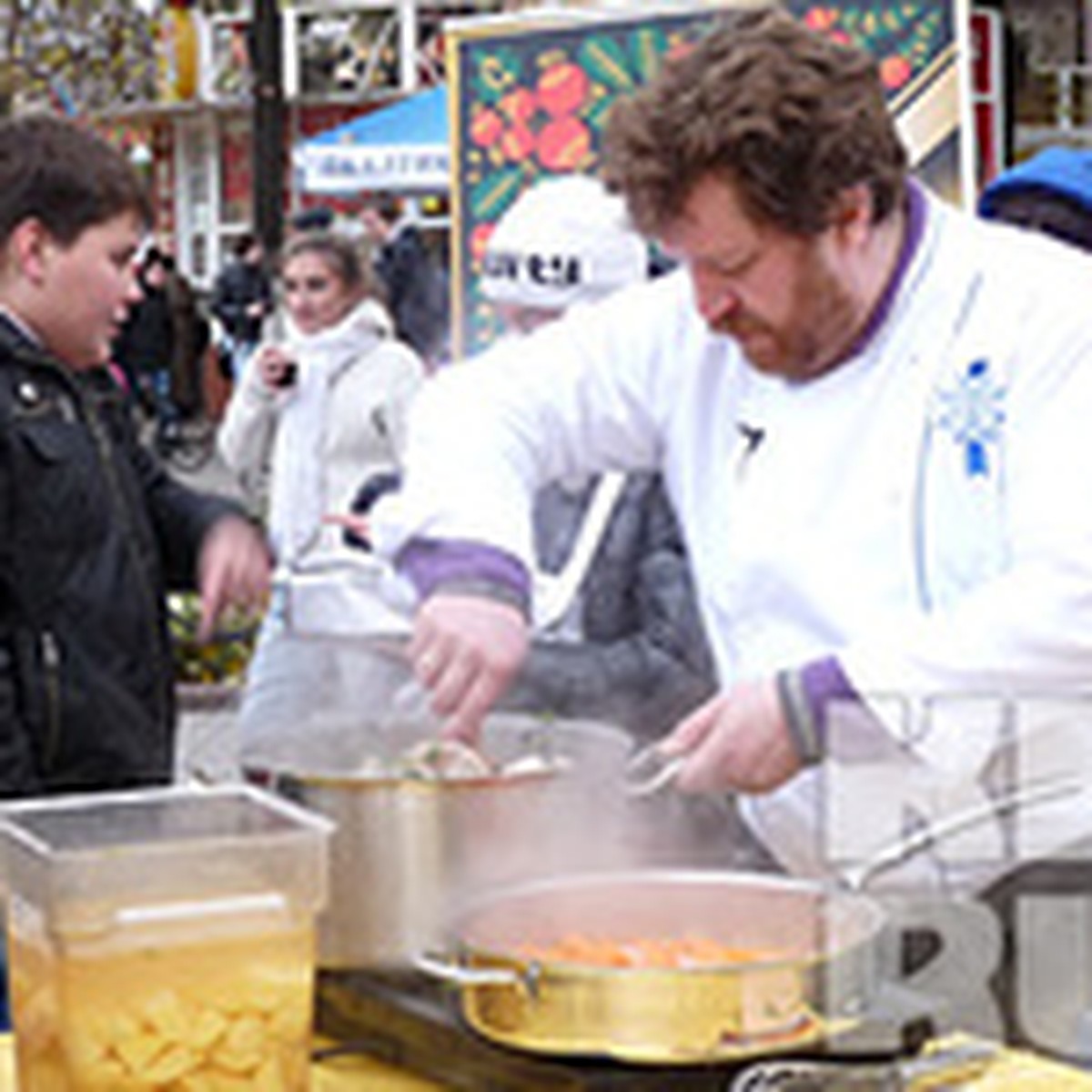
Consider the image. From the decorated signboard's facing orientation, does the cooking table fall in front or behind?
in front

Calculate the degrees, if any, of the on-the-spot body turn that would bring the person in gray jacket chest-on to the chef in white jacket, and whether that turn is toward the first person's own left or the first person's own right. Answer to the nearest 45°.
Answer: approximately 45° to the first person's own left

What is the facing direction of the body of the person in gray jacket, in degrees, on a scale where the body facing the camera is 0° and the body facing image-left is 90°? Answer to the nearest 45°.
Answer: approximately 45°

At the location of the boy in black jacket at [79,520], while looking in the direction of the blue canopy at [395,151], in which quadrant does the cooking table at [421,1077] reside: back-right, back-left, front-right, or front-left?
back-right

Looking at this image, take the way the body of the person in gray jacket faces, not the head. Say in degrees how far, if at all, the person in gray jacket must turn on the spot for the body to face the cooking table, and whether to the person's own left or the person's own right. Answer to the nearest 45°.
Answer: approximately 45° to the person's own left

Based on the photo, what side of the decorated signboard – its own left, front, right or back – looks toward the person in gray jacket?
front

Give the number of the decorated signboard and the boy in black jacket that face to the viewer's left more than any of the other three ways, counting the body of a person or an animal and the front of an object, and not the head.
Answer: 0

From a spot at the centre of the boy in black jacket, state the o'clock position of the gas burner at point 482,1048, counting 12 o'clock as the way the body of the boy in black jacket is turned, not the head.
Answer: The gas burner is roughly at 1 o'clock from the boy in black jacket.

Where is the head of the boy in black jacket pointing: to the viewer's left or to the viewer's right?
to the viewer's right

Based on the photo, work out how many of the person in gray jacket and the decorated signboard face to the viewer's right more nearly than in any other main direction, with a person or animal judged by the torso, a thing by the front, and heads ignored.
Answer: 0

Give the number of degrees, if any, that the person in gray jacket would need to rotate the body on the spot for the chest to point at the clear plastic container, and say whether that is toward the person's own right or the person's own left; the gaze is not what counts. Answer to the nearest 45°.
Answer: approximately 45° to the person's own left

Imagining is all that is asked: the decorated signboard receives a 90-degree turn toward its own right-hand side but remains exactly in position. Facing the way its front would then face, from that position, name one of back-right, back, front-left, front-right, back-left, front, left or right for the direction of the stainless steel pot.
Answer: left

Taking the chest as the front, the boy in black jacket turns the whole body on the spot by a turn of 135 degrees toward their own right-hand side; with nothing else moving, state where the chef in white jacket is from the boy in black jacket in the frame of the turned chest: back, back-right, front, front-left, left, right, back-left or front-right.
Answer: back-left

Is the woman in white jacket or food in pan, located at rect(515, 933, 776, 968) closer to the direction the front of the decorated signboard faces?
the food in pan

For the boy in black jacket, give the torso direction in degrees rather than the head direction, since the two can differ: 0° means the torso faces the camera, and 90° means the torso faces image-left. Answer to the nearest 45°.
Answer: approximately 315°

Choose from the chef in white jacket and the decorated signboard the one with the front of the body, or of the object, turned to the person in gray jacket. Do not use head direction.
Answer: the decorated signboard

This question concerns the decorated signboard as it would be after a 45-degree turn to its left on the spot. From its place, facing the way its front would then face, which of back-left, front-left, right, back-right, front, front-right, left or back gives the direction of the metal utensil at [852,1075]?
front-right

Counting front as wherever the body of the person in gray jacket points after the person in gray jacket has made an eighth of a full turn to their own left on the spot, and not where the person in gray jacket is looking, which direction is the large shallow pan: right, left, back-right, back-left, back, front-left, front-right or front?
front

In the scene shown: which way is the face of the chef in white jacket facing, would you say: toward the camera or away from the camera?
toward the camera
